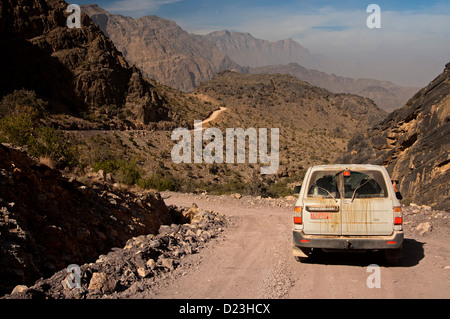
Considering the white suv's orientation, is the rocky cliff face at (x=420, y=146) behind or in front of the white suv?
in front

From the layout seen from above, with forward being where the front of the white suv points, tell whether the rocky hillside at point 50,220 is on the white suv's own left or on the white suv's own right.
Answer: on the white suv's own left

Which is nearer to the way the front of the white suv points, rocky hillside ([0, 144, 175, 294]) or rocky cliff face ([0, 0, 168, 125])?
the rocky cliff face

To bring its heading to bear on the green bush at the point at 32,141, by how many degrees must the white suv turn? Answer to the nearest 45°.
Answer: approximately 45° to its left

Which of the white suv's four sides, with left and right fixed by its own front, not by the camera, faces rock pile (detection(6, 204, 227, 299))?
left

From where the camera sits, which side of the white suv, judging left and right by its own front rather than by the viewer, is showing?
back

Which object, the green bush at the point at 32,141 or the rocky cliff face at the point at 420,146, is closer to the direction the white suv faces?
the rocky cliff face
